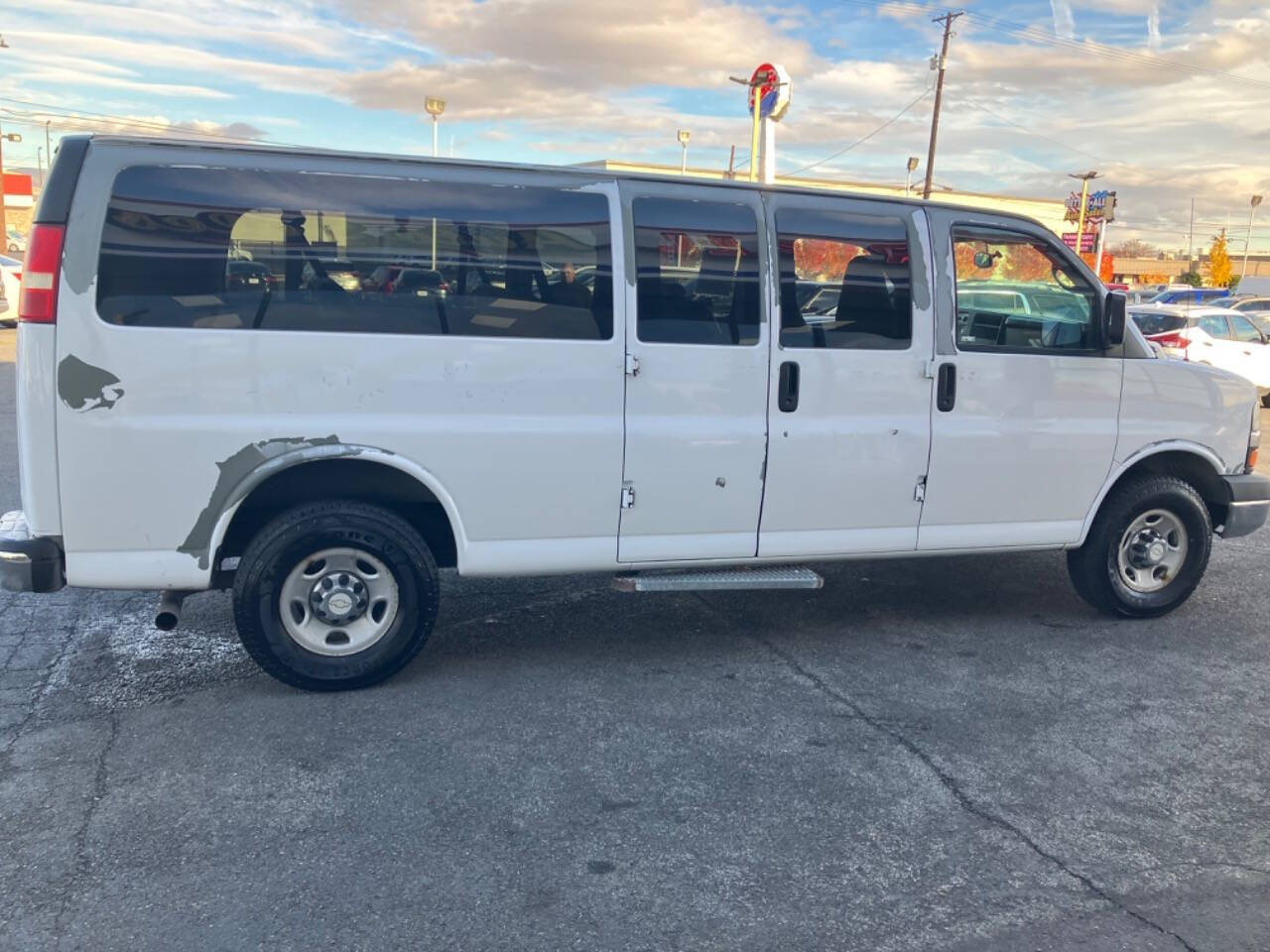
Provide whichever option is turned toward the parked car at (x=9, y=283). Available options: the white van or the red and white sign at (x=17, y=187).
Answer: the red and white sign

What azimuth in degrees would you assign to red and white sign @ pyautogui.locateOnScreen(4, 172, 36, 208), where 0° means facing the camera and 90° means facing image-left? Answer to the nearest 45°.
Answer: approximately 0°

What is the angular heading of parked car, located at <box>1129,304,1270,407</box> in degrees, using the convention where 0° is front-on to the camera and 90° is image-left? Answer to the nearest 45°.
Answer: approximately 225°

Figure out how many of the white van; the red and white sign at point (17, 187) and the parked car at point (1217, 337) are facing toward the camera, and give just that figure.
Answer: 1

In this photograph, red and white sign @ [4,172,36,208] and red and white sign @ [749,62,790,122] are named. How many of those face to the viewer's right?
0

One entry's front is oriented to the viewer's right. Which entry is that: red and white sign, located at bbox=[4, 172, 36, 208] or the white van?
the white van

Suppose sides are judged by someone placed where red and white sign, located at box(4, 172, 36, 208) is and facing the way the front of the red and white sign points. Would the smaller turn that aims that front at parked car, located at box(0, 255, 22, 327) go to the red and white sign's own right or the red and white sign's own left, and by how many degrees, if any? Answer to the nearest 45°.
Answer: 0° — it already faces it

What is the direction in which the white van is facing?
to the viewer's right

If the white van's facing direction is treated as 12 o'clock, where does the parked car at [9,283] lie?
The parked car is roughly at 8 o'clock from the white van.
